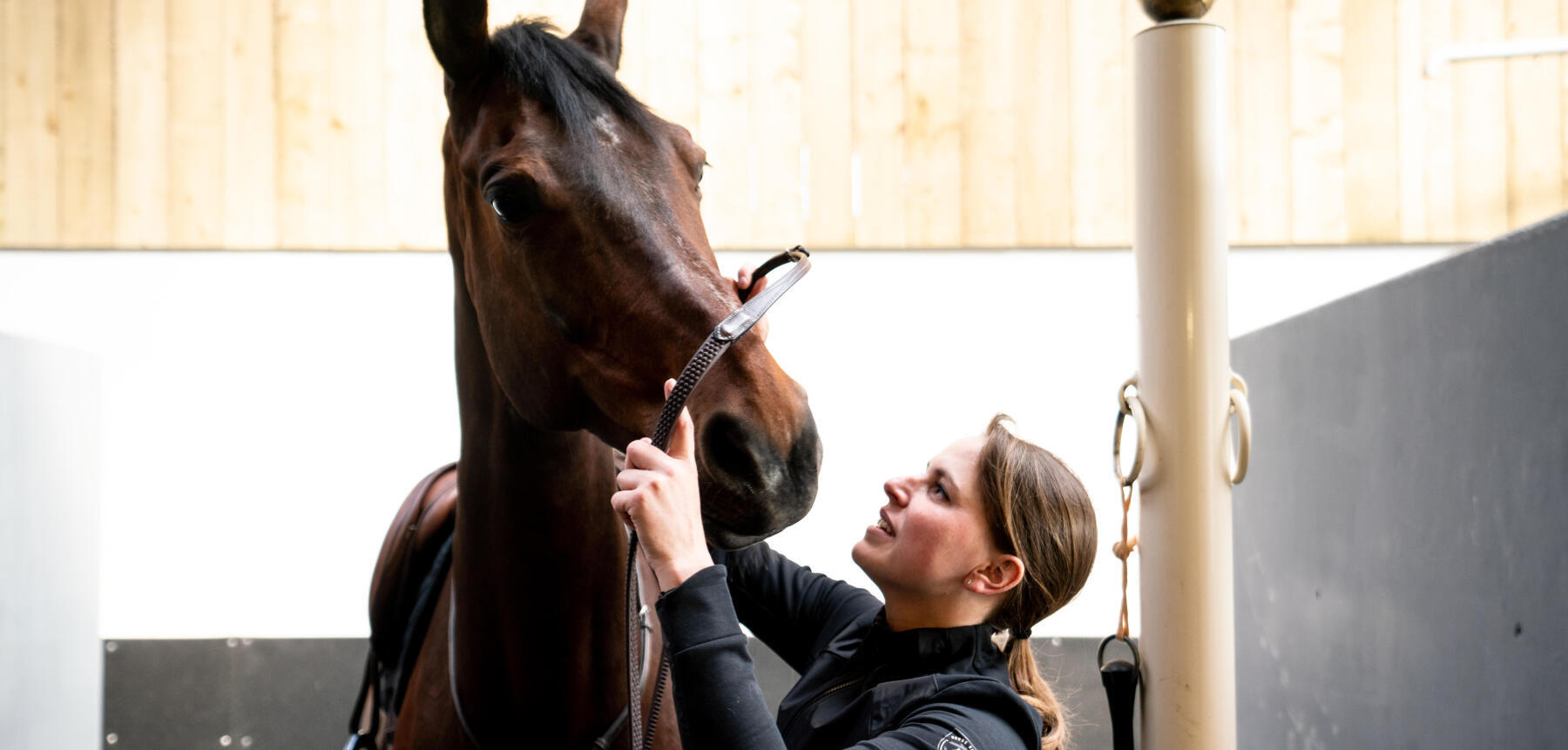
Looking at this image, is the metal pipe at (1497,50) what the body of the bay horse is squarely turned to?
no

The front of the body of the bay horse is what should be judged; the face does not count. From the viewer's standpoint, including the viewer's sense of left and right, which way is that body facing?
facing the viewer and to the right of the viewer

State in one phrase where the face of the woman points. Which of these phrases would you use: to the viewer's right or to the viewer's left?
to the viewer's left

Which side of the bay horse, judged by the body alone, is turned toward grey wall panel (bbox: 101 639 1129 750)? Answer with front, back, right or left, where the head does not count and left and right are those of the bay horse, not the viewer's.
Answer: back
